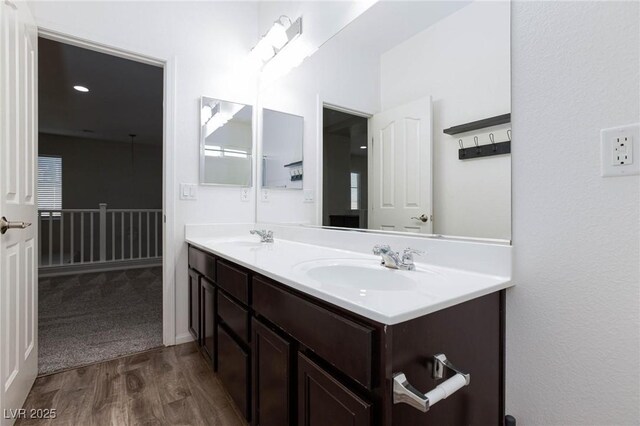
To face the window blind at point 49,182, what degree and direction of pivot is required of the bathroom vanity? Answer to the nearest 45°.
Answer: approximately 90° to its right

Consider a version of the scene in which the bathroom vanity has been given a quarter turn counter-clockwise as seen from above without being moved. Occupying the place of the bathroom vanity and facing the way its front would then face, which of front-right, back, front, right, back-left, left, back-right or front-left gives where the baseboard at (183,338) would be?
back

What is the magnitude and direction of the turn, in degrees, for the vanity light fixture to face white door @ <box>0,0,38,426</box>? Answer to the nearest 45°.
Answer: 0° — it already faces it

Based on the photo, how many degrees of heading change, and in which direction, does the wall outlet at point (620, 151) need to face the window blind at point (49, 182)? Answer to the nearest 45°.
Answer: approximately 45° to its right

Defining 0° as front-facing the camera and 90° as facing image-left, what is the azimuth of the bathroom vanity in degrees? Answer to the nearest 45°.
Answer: approximately 45°

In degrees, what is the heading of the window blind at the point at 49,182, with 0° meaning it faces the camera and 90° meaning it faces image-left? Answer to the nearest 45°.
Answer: approximately 0°

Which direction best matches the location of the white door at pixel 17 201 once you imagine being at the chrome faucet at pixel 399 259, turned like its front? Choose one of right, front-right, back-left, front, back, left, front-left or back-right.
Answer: front-right

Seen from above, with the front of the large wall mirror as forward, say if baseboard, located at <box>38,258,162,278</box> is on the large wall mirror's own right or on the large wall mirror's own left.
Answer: on the large wall mirror's own right

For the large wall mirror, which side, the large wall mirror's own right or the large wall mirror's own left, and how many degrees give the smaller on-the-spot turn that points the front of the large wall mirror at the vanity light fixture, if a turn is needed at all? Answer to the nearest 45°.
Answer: approximately 90° to the large wall mirror's own right

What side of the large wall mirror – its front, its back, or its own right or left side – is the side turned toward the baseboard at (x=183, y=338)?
right

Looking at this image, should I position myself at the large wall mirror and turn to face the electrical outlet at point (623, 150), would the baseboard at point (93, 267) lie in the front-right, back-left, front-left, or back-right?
back-right

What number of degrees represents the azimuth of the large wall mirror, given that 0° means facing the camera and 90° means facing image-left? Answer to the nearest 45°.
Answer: approximately 45°
